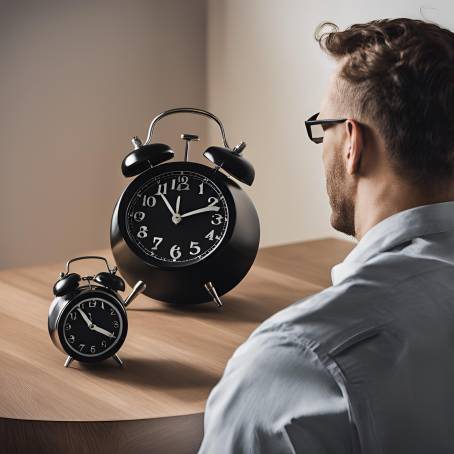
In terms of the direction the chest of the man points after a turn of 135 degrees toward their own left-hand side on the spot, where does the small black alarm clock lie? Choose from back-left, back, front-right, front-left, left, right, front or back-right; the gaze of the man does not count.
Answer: back-right

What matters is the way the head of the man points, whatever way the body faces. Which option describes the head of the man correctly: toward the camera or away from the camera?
away from the camera

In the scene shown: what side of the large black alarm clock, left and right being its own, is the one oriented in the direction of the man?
front

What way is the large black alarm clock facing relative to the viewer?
toward the camera

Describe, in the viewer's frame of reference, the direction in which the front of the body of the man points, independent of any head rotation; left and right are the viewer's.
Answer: facing away from the viewer and to the left of the viewer

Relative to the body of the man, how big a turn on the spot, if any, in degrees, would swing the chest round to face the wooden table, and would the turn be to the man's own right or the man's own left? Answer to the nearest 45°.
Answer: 0° — they already face it
